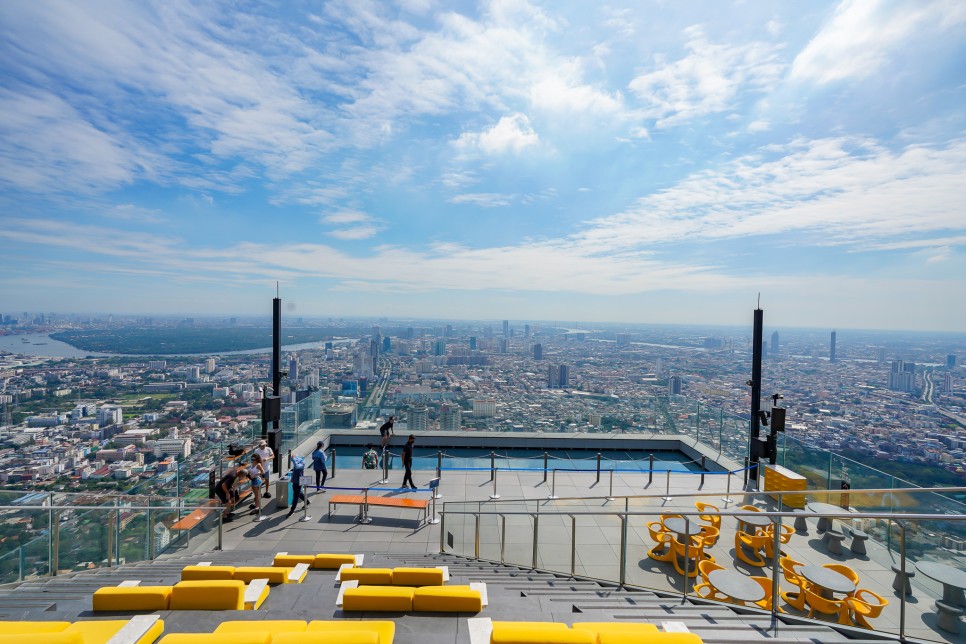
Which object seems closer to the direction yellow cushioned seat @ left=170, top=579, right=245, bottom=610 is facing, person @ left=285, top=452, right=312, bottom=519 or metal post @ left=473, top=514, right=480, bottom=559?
the person

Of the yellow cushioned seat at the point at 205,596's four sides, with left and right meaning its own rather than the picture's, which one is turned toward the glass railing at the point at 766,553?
right

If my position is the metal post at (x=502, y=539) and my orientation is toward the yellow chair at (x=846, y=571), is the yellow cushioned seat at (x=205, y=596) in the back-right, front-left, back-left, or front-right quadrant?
back-right

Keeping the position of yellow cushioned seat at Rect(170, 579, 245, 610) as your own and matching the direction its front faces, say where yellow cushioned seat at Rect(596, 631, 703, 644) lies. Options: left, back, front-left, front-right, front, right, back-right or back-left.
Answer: back-right

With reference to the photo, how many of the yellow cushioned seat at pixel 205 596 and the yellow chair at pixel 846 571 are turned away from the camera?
1

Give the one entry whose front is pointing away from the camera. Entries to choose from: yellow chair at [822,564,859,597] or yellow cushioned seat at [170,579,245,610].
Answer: the yellow cushioned seat

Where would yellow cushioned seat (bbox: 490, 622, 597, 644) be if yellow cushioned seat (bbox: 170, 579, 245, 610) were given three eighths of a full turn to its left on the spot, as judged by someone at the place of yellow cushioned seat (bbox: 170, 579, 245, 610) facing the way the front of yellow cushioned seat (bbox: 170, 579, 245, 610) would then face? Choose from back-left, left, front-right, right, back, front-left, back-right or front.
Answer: left

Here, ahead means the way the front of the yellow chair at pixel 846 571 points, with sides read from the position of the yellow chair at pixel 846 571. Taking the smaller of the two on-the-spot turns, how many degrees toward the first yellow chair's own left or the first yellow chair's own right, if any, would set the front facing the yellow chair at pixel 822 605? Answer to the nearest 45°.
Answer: approximately 45° to the first yellow chair's own left

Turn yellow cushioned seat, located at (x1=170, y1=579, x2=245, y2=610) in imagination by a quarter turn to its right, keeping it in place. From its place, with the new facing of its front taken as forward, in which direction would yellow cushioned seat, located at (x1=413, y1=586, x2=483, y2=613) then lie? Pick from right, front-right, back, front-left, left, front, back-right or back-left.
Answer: front-right

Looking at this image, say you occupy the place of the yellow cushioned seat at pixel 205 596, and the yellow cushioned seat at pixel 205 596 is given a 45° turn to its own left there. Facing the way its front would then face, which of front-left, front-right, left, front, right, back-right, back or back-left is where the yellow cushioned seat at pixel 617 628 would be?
back

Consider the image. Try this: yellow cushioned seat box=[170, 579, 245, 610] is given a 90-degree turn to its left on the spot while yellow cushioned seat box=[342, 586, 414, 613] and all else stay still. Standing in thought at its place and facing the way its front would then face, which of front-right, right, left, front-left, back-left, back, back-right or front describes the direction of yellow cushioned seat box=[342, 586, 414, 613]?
back-left

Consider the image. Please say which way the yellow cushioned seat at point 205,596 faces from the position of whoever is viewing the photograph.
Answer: facing away from the viewer

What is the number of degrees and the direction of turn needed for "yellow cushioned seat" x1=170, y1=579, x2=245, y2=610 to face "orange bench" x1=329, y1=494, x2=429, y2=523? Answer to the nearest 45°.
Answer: approximately 45° to its right
